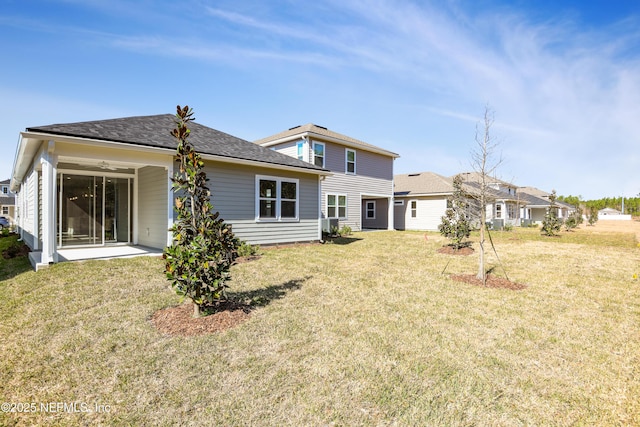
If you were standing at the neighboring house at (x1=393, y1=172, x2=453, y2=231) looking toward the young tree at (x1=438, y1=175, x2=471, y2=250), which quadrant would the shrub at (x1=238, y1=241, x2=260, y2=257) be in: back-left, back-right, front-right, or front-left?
front-right

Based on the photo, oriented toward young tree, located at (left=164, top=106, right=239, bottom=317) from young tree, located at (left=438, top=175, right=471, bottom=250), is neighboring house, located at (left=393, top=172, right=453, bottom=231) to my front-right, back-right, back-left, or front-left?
back-right

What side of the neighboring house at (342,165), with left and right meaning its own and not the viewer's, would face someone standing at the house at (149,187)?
left

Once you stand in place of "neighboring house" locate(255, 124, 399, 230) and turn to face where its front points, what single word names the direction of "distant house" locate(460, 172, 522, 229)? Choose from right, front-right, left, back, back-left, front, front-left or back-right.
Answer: right

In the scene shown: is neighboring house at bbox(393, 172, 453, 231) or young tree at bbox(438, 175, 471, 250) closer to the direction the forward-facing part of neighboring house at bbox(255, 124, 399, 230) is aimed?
the neighboring house

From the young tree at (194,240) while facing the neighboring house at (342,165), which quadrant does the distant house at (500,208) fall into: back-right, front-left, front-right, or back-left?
front-right

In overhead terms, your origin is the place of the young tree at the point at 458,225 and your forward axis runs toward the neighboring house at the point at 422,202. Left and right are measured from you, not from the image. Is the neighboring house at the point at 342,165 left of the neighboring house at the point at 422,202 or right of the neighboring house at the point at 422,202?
left

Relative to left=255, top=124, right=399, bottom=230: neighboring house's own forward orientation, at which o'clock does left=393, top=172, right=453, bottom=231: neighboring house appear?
left=393, top=172, right=453, bottom=231: neighboring house is roughly at 3 o'clock from left=255, top=124, right=399, bottom=230: neighboring house.

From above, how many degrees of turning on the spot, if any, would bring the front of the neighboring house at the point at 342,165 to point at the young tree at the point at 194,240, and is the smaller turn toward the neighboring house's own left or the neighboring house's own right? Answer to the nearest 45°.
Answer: approximately 135° to the neighboring house's own left

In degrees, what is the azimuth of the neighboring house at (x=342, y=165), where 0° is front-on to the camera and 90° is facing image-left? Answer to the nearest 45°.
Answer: approximately 135°

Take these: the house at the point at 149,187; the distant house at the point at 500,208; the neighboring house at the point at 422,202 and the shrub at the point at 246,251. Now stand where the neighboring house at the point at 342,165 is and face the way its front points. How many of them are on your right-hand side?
2

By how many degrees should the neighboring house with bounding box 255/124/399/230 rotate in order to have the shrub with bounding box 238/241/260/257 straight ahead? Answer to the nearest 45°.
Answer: approximately 135° to its left

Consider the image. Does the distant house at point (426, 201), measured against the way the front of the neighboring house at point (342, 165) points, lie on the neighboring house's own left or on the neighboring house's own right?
on the neighboring house's own right

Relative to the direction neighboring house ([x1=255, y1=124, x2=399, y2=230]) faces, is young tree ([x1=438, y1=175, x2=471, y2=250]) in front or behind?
behind
